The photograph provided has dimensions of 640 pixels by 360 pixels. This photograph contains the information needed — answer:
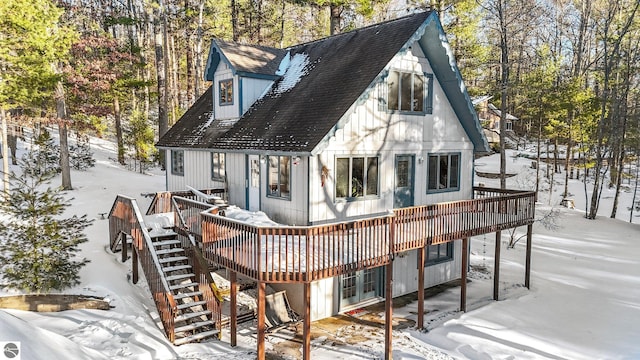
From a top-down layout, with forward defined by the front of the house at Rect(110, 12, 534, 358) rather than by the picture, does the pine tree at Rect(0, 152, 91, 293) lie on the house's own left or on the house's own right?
on the house's own right

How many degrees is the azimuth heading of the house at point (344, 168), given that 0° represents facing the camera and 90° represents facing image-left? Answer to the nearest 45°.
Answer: approximately 315°
